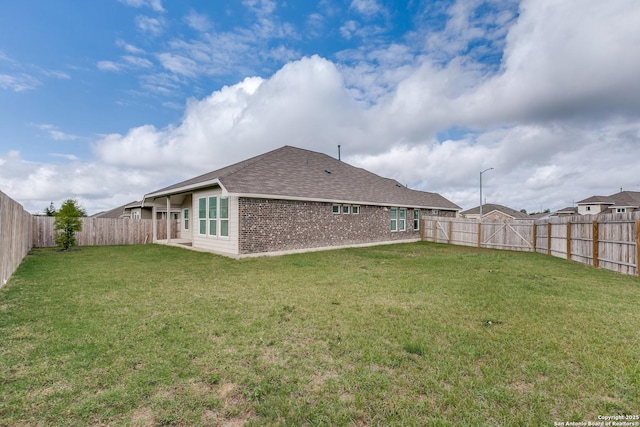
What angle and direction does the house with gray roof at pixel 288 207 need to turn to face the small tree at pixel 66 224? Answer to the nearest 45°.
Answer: approximately 135° to its left

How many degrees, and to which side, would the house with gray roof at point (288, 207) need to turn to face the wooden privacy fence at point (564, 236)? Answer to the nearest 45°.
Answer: approximately 45° to its right

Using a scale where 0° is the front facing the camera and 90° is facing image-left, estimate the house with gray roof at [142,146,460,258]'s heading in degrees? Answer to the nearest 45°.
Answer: approximately 225°

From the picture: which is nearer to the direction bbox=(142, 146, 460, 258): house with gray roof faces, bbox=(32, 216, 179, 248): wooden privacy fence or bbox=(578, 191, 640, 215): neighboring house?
the neighboring house

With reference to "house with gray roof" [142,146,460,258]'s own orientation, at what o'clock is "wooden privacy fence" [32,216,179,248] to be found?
The wooden privacy fence is roughly at 8 o'clock from the house with gray roof.
